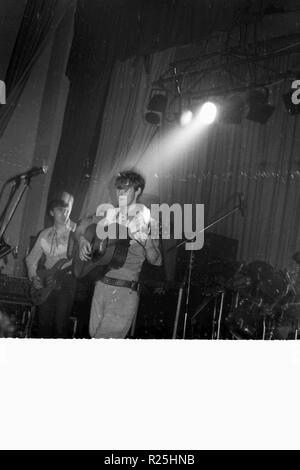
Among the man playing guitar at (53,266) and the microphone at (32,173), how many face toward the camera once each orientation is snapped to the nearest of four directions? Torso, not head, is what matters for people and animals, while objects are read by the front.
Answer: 1

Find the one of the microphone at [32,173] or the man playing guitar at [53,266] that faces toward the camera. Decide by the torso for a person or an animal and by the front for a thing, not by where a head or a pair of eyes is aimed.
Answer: the man playing guitar

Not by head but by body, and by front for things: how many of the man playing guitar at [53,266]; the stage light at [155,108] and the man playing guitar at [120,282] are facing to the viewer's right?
0

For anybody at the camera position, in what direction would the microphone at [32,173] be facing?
facing to the right of the viewer

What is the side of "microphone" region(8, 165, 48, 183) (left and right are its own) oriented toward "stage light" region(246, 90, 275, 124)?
front

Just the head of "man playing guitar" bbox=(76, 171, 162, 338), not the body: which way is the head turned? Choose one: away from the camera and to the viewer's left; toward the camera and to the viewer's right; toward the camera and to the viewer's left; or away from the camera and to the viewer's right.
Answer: toward the camera and to the viewer's left

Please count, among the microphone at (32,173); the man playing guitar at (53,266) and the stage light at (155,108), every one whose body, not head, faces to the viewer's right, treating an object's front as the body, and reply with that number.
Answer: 1

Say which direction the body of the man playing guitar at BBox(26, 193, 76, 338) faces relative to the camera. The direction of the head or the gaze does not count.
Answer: toward the camera

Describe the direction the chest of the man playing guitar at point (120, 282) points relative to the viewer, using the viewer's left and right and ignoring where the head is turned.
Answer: facing the viewer and to the left of the viewer

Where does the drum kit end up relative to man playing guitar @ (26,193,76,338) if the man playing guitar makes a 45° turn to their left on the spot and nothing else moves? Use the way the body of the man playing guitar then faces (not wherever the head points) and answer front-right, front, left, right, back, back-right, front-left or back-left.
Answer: front-left
